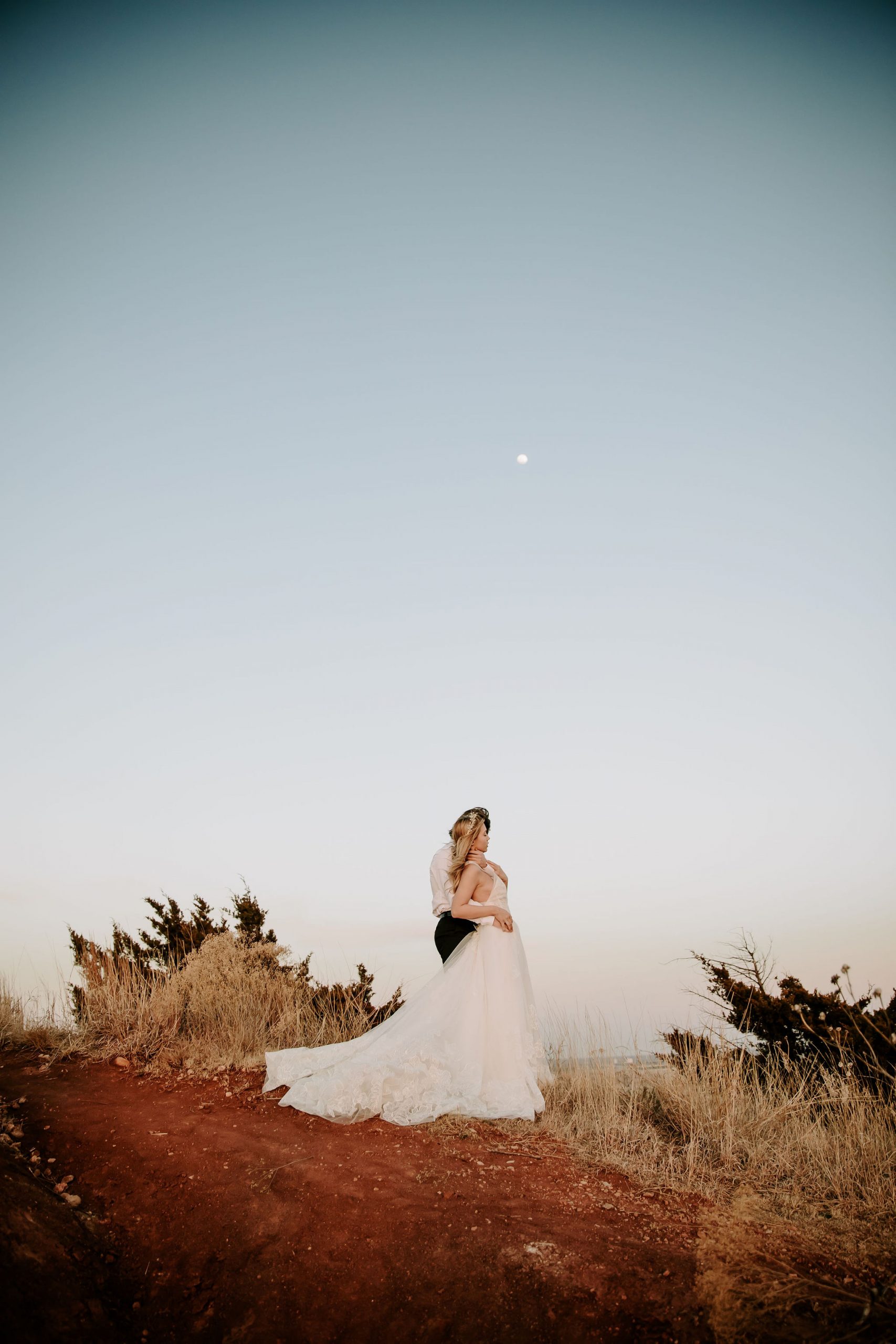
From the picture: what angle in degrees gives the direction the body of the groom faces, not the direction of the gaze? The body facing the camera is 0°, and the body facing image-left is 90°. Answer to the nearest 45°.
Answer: approximately 270°
